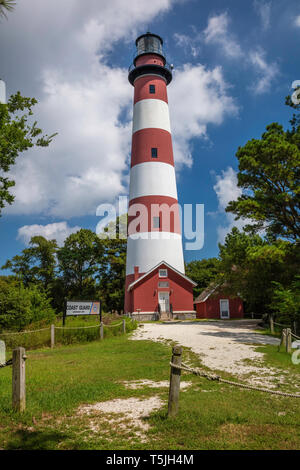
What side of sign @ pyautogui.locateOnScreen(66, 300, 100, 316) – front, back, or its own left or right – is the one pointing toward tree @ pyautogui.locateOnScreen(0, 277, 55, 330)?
right

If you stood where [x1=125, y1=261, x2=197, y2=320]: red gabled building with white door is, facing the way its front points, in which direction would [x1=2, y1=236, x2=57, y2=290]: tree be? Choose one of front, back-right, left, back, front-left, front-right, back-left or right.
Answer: back-right

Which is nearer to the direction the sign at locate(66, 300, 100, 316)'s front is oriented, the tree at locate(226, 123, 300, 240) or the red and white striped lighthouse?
the tree

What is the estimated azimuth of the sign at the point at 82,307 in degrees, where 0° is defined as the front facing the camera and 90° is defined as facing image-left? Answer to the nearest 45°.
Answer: approximately 0°

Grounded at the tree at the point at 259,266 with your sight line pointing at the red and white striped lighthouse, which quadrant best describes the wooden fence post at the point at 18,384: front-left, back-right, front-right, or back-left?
back-left

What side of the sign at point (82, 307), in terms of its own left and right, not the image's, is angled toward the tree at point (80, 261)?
back

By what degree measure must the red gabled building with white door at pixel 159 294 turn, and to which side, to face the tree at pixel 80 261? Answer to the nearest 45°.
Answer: approximately 135° to its right
